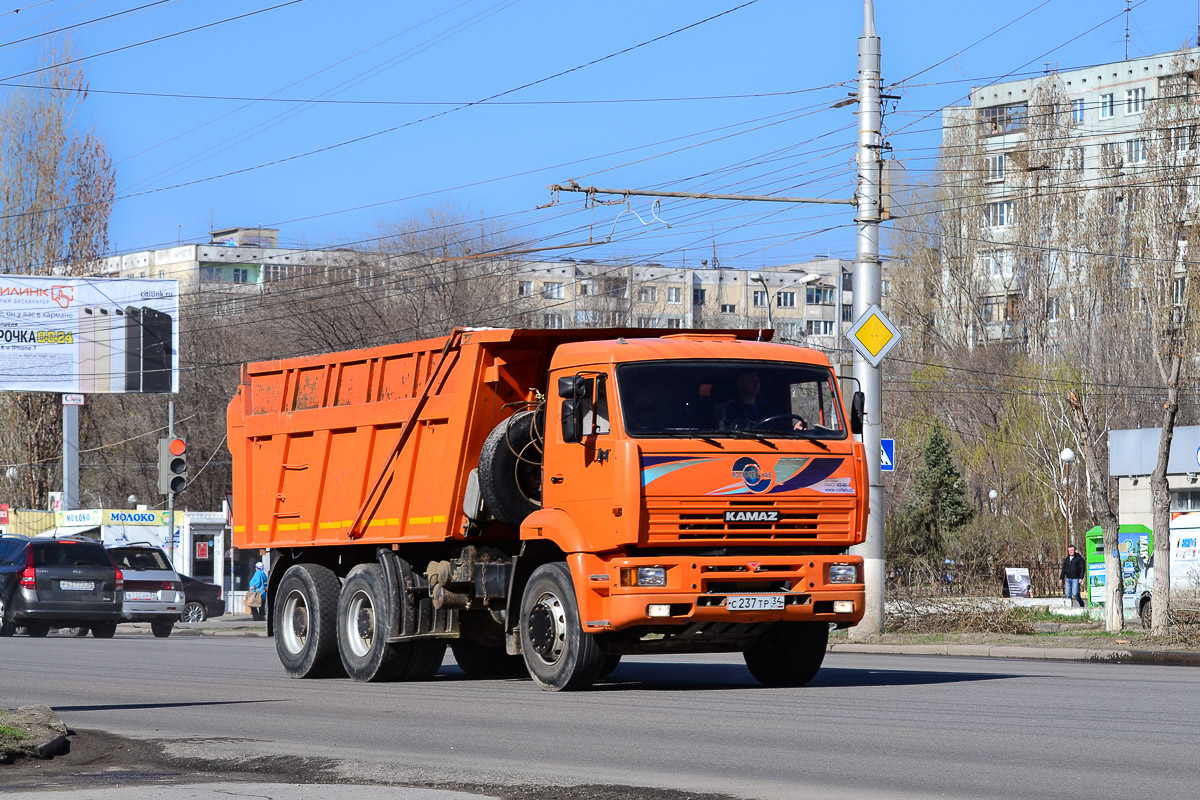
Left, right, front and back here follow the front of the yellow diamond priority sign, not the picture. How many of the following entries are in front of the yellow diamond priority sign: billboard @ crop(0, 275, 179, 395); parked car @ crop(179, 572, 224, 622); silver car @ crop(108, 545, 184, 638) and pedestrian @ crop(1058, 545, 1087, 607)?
0

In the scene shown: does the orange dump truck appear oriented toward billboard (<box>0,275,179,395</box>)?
no

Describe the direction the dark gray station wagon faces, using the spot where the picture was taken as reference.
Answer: facing away from the viewer and to the left of the viewer

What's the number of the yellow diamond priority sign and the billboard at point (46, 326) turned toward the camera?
2

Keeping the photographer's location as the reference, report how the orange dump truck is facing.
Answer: facing the viewer and to the right of the viewer

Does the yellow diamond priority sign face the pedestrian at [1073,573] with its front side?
no

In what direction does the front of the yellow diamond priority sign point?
toward the camera

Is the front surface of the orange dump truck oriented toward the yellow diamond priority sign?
no

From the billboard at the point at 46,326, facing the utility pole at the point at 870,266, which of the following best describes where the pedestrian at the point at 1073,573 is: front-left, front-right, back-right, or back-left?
front-left

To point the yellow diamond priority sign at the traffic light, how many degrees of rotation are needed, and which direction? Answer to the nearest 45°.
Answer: approximately 135° to its right

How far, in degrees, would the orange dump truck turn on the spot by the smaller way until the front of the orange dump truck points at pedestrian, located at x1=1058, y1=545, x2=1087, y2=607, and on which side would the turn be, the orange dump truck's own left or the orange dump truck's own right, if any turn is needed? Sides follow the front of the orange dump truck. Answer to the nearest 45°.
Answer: approximately 90° to the orange dump truck's own left

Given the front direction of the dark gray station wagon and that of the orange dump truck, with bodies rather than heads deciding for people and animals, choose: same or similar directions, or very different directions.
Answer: very different directions

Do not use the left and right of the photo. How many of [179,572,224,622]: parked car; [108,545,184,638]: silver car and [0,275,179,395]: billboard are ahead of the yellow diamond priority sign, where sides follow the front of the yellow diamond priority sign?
0

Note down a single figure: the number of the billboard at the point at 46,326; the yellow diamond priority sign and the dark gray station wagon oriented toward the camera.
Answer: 2

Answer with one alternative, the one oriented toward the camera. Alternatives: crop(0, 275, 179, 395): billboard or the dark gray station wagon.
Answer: the billboard

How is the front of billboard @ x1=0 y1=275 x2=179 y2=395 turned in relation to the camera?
facing the viewer

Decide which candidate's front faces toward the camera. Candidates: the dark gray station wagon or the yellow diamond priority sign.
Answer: the yellow diamond priority sign

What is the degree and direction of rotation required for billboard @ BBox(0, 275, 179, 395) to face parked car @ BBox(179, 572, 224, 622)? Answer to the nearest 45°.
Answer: approximately 45° to its left

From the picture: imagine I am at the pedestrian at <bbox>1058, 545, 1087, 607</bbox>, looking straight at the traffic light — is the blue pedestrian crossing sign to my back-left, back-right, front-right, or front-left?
front-left

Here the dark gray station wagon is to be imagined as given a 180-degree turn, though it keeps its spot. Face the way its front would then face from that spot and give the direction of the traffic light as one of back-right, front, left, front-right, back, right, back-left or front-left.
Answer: left
